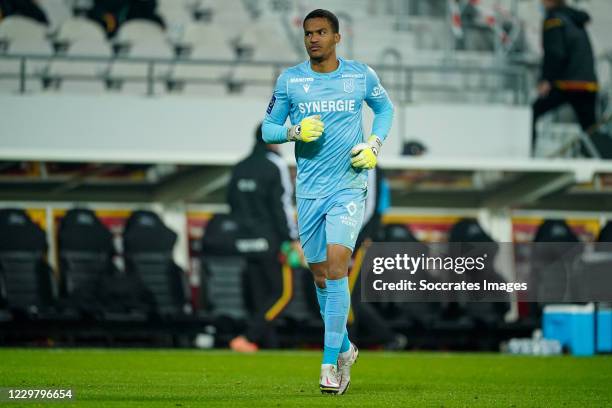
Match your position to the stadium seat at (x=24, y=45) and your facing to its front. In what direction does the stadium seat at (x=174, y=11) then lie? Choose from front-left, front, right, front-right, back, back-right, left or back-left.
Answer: back-left

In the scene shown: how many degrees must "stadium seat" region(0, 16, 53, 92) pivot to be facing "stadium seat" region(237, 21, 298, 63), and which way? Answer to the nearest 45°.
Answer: approximately 90° to its left

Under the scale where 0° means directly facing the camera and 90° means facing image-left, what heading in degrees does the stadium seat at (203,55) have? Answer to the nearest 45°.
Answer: approximately 0°

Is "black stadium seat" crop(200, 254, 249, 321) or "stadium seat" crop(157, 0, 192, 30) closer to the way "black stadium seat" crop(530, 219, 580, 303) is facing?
the black stadium seat

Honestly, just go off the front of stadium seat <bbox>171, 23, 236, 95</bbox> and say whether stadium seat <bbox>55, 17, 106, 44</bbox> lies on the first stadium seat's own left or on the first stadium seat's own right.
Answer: on the first stadium seat's own right

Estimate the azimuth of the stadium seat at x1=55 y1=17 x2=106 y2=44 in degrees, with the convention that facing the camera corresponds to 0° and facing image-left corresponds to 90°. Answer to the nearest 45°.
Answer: approximately 0°

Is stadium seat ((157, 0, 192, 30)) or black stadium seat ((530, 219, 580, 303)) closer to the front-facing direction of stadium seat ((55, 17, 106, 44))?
the black stadium seat
